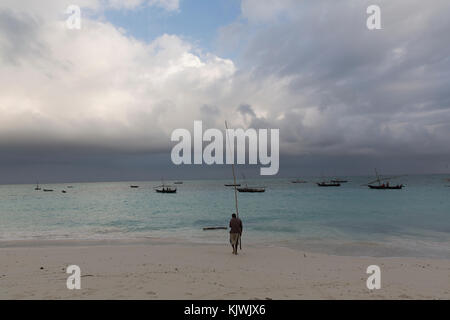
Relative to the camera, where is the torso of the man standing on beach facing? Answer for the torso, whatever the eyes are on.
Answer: away from the camera
